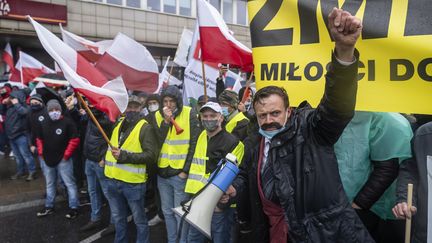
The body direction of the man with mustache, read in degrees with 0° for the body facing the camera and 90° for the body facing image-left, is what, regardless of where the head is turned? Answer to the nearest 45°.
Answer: approximately 45°

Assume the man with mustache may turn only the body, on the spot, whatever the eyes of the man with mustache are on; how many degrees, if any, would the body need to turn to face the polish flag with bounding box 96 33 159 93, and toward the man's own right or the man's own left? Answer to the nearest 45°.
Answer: approximately 90° to the man's own right

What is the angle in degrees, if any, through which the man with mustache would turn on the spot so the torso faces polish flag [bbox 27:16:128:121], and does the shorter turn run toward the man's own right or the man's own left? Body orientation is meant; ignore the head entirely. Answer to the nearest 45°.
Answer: approximately 90° to the man's own right

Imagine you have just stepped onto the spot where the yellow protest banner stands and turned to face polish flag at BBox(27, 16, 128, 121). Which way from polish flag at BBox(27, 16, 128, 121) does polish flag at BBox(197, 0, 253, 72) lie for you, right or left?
right
